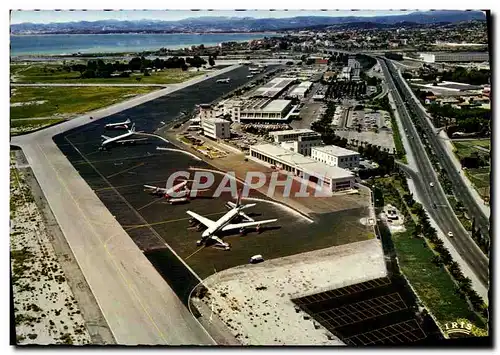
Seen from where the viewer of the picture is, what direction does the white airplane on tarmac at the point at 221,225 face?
facing the viewer and to the left of the viewer

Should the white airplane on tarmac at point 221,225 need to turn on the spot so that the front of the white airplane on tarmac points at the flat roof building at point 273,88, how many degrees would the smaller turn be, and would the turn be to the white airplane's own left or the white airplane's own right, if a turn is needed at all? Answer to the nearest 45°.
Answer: approximately 135° to the white airplane's own right

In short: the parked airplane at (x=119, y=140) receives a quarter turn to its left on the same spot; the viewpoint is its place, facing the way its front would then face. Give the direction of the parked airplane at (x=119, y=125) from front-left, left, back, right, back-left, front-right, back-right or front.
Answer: back-left

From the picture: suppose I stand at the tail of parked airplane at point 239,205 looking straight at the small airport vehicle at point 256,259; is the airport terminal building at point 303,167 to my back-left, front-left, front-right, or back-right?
back-left

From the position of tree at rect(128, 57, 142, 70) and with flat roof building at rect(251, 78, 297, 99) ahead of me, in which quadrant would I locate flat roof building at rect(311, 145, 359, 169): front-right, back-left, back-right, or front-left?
front-right
